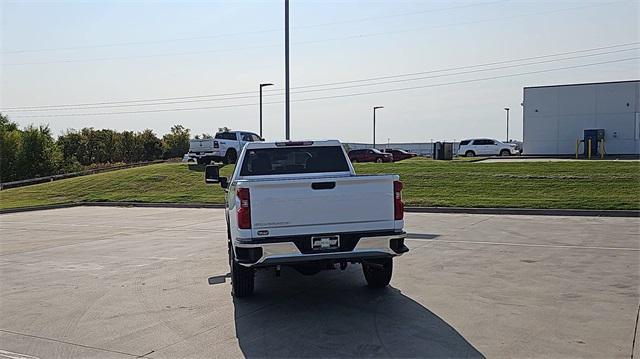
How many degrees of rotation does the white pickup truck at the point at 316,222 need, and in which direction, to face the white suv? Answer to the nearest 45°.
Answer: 0° — it already faces it

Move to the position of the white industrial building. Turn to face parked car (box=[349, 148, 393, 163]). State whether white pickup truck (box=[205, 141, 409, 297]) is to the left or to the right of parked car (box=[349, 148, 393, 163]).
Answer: left

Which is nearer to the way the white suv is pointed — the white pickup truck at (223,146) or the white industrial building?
the white industrial building

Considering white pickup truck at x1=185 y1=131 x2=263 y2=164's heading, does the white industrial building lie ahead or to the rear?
ahead

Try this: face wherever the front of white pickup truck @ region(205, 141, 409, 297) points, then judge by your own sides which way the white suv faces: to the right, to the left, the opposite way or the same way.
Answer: to the right

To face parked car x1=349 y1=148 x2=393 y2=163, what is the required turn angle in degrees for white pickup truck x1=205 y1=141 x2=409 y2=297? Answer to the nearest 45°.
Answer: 0° — it already faces it

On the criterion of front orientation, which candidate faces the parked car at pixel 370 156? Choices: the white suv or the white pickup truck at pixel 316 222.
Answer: the white pickup truck

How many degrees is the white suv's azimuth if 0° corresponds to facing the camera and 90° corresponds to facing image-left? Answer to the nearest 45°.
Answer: approximately 270°

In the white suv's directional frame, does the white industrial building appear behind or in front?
in front

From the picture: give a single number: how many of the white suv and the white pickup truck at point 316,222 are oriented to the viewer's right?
1

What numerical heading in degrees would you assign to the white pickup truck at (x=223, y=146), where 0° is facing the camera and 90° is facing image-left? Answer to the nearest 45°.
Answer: approximately 225°

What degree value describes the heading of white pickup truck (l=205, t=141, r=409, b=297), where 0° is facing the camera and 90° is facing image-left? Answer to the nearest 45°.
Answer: approximately 180°

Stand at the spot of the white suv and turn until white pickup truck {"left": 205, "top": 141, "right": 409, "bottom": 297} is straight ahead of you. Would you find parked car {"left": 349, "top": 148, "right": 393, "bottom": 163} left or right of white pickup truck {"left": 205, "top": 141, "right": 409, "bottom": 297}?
right

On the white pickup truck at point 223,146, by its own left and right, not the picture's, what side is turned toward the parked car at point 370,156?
front
